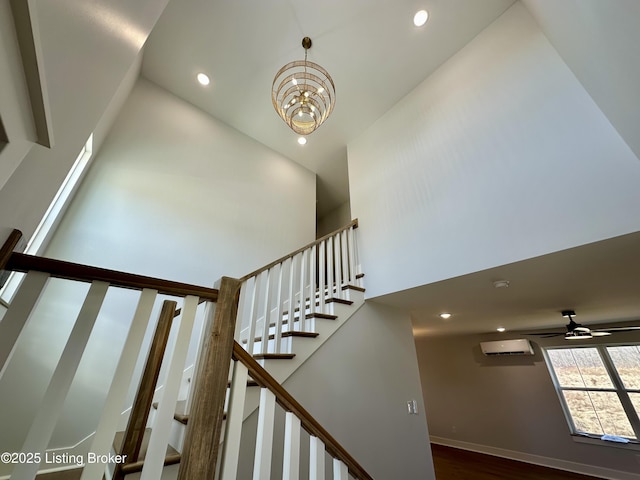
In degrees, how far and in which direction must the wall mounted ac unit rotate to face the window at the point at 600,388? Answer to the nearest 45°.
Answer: approximately 135° to its left

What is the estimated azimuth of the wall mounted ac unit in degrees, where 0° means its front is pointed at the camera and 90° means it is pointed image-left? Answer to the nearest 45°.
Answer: approximately 45°

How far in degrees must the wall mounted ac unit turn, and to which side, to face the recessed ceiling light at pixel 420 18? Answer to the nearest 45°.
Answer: approximately 45° to its left

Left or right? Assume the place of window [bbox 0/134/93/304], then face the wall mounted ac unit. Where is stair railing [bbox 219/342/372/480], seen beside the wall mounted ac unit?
right
